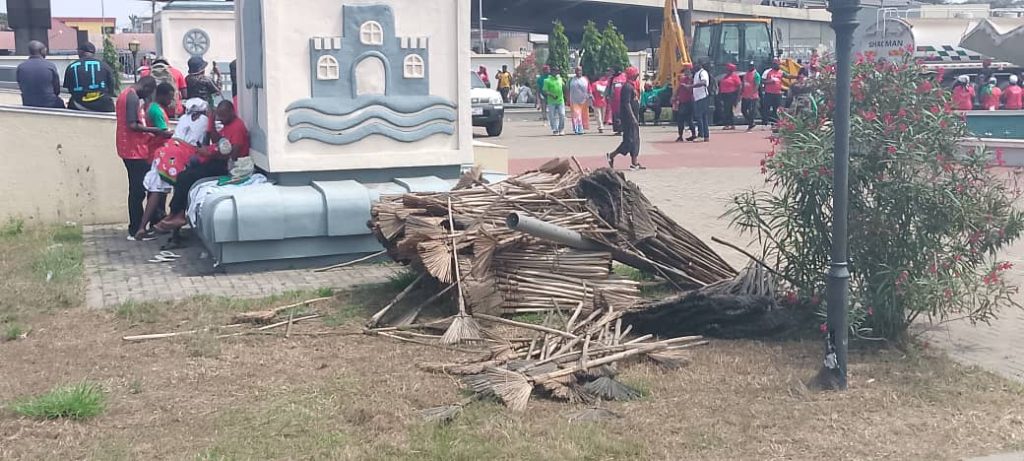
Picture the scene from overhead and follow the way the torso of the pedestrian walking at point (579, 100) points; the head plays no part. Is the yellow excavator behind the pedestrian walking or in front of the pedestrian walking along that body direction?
behind

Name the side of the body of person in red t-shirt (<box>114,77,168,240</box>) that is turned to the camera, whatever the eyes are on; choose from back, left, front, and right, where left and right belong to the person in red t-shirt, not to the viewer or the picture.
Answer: right

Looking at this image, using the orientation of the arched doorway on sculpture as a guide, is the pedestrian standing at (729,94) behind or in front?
behind

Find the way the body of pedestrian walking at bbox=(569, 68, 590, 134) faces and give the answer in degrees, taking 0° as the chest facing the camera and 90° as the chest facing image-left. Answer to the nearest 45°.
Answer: approximately 0°

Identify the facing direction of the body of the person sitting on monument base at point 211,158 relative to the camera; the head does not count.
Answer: to the viewer's left

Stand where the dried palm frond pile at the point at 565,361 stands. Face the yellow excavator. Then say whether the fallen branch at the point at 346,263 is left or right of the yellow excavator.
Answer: left
